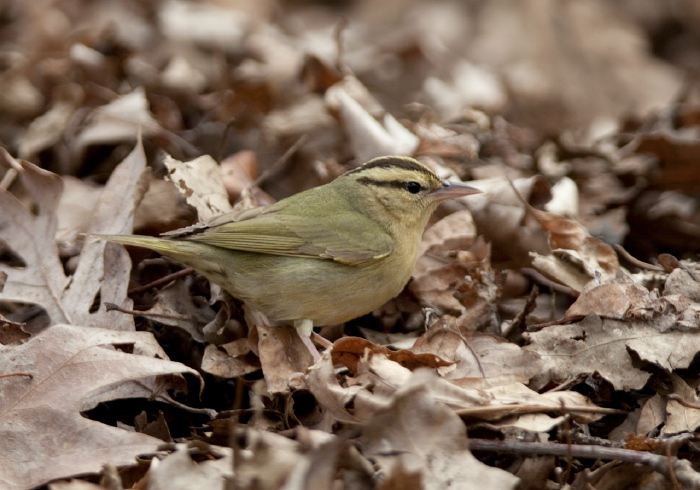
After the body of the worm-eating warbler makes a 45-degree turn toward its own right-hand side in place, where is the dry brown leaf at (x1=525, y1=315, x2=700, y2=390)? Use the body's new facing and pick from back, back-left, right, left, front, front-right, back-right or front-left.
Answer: front

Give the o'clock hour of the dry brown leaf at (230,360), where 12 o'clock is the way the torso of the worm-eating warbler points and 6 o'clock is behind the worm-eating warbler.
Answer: The dry brown leaf is roughly at 6 o'clock from the worm-eating warbler.

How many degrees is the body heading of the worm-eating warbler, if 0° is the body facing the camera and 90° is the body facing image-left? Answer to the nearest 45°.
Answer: approximately 270°

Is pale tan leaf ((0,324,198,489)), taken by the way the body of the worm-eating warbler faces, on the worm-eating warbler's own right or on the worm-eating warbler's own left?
on the worm-eating warbler's own right

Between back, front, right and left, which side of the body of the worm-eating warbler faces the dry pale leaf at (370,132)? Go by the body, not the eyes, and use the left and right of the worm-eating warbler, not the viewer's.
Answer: left

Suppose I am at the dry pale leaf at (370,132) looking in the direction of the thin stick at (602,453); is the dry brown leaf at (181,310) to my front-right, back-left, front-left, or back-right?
front-right

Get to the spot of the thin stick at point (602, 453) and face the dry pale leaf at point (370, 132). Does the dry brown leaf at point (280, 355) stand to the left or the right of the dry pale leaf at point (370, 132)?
left

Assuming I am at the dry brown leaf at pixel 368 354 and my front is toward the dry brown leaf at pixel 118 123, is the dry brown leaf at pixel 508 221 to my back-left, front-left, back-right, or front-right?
front-right

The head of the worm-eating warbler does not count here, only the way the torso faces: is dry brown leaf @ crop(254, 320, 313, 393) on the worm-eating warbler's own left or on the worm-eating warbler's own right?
on the worm-eating warbler's own right

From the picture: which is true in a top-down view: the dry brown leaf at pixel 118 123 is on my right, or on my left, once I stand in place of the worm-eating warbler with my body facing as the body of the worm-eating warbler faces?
on my left

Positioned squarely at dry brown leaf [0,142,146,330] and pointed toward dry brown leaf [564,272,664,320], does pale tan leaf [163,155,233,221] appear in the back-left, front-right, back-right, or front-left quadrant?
front-left

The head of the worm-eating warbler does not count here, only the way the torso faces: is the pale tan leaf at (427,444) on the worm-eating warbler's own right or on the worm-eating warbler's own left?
on the worm-eating warbler's own right

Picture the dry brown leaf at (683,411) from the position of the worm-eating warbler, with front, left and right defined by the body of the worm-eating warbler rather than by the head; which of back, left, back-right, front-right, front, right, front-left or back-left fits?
front-right

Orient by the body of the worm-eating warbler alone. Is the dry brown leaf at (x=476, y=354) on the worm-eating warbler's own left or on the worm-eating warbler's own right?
on the worm-eating warbler's own right

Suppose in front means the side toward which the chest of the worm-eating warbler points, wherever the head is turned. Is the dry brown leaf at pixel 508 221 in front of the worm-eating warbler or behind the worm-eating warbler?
in front

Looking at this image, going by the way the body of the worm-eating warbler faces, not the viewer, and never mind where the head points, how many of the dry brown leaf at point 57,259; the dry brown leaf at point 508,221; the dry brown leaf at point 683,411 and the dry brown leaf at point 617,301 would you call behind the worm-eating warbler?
1
